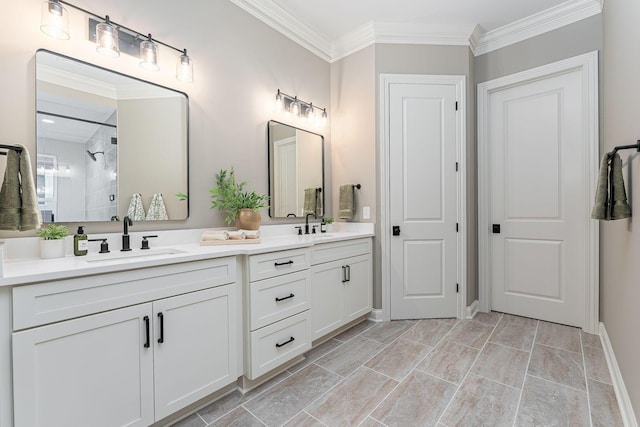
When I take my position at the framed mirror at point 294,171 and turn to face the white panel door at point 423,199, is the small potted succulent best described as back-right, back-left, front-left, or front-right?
back-right

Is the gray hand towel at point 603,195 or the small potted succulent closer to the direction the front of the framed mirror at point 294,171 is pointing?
the gray hand towel

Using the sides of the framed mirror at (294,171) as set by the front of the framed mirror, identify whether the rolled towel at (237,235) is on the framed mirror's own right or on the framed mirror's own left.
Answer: on the framed mirror's own right

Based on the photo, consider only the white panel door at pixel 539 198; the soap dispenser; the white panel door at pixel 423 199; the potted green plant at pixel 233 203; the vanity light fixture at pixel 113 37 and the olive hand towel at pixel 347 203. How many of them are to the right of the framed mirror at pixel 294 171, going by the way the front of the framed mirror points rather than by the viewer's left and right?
3

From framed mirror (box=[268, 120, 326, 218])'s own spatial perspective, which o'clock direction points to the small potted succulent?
The small potted succulent is roughly at 3 o'clock from the framed mirror.

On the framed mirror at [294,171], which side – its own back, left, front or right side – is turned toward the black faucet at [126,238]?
right

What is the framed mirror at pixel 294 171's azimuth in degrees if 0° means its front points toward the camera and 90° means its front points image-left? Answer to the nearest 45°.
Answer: approximately 315°

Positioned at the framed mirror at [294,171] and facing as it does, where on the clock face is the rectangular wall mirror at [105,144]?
The rectangular wall mirror is roughly at 3 o'clock from the framed mirror.

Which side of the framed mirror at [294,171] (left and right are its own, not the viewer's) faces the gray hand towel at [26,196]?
right

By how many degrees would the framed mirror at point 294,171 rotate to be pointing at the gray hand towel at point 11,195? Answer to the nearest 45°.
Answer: approximately 90° to its right
